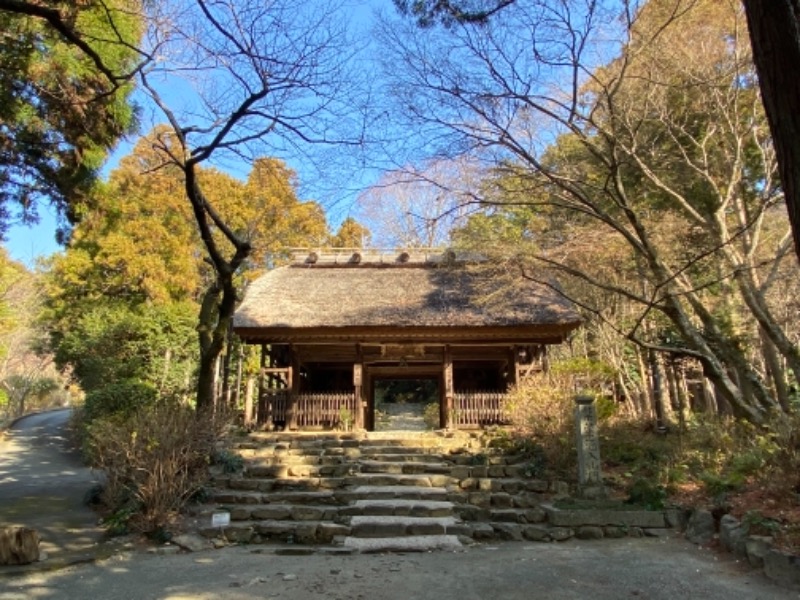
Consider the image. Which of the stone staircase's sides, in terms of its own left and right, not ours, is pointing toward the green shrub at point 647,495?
left

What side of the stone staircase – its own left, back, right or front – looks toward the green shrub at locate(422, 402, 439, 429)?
back

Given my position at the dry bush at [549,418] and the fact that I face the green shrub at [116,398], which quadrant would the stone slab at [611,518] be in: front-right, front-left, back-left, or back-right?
back-left

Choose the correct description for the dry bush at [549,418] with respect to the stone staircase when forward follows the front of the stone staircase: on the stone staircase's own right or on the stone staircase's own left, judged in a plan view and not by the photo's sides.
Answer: on the stone staircase's own left

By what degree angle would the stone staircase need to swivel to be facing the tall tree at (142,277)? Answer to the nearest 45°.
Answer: approximately 135° to its right

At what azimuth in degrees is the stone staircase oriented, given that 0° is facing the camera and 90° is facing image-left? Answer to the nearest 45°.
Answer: approximately 0°

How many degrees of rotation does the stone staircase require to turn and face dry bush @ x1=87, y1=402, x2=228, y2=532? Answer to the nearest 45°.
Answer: approximately 90° to its right

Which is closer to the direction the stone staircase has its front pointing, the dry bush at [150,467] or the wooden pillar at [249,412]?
the dry bush

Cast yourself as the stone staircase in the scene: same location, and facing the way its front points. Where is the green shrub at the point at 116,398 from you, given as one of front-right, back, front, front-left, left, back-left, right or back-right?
back-right

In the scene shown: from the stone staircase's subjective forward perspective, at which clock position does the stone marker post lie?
The stone marker post is roughly at 9 o'clock from the stone staircase.

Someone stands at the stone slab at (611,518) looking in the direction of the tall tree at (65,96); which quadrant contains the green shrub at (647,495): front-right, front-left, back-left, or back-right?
back-right

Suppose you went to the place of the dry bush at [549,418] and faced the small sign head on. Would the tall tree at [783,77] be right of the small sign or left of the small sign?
left

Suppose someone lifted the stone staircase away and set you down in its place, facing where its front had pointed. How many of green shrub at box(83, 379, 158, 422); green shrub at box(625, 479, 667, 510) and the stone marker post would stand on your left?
2
